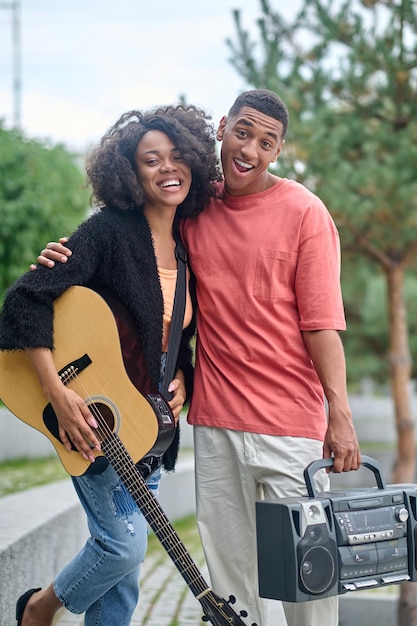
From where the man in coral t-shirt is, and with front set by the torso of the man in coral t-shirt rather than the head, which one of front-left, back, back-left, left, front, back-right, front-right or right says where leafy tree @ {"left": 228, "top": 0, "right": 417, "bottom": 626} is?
back

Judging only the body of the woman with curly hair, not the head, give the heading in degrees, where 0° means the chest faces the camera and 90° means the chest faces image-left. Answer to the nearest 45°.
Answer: approximately 315°

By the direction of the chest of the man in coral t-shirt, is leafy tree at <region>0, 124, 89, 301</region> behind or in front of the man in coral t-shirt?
behind

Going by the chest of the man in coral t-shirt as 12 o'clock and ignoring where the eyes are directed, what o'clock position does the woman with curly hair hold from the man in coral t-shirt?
The woman with curly hair is roughly at 3 o'clock from the man in coral t-shirt.
